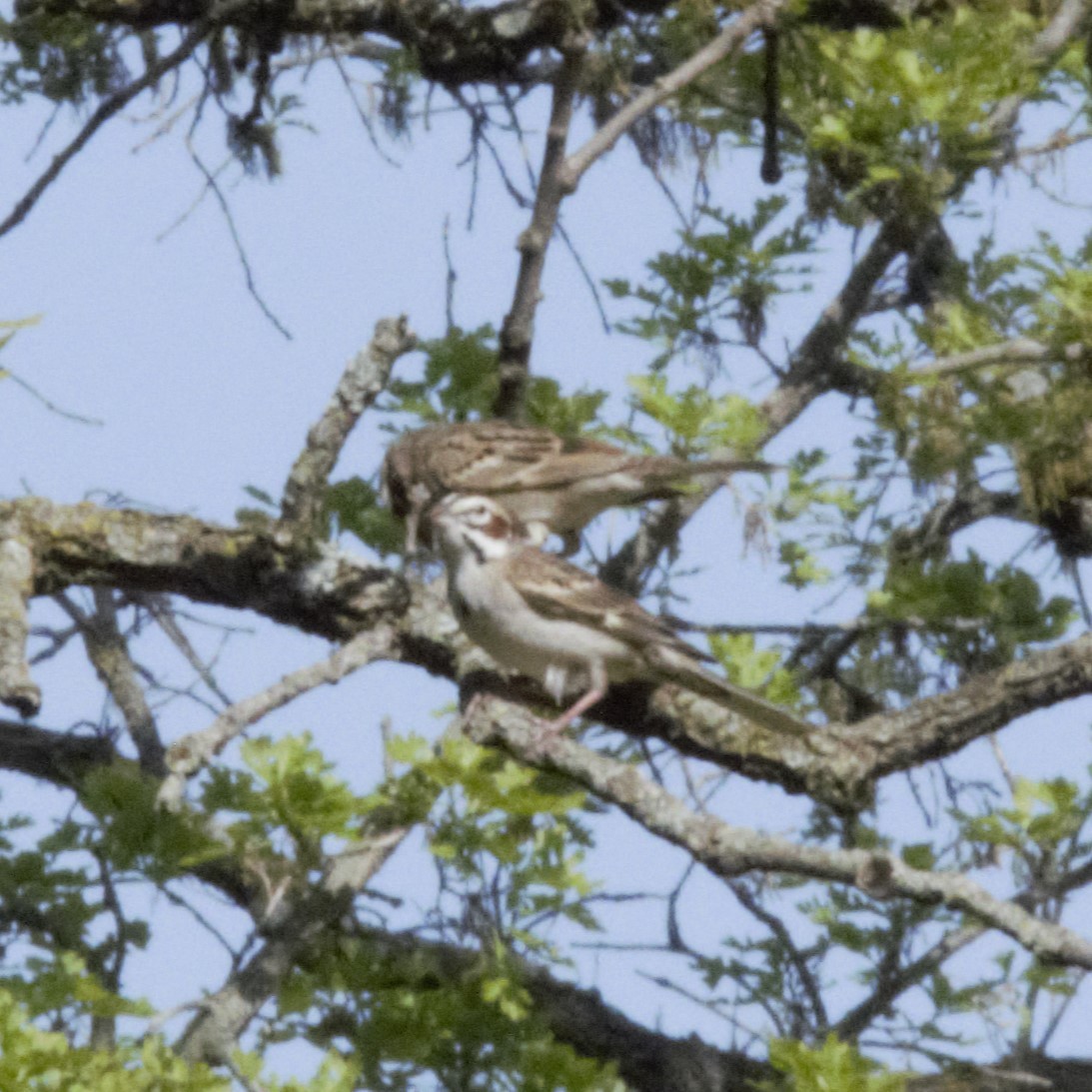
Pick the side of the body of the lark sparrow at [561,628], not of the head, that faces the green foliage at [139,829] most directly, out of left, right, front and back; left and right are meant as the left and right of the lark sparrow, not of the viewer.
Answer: front

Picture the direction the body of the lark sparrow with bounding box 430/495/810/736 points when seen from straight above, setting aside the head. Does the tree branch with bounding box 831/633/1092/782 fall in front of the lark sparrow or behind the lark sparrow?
behind

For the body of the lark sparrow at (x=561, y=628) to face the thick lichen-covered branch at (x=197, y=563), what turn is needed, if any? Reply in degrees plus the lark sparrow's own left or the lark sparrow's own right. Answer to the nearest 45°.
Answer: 0° — it already faces it

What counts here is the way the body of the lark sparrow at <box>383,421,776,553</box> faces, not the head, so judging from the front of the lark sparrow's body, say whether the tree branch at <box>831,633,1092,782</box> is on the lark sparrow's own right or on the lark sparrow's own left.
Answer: on the lark sparrow's own left

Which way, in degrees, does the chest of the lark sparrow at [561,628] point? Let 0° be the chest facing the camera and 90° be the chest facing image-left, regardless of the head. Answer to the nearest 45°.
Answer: approximately 90°

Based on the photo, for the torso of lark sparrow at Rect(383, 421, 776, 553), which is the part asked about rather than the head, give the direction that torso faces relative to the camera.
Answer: to the viewer's left

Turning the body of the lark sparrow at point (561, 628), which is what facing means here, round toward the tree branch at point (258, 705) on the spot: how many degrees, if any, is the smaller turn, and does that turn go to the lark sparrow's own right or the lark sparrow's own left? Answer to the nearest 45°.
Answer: approximately 45° to the lark sparrow's own left

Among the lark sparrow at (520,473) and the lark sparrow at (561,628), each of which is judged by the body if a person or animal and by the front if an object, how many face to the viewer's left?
2
